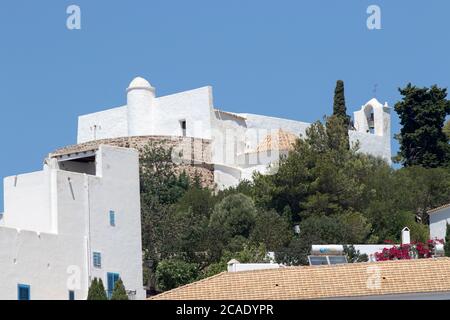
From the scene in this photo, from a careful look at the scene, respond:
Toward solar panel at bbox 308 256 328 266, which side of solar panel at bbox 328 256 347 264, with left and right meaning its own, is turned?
right

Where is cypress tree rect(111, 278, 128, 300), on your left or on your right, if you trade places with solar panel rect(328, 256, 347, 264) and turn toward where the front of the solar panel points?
on your right

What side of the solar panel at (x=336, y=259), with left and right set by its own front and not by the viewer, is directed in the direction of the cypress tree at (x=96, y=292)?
right

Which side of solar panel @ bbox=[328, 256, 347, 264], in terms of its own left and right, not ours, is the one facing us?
front

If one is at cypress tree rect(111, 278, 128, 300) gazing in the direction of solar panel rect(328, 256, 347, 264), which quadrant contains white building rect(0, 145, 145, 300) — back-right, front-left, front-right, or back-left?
back-left

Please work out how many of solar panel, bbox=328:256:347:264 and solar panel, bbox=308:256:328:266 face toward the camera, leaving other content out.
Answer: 2

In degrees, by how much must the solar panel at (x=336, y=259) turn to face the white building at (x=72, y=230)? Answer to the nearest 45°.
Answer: approximately 135° to its right

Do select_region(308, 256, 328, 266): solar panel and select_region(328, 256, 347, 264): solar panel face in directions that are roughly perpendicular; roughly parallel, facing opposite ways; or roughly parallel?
roughly parallel

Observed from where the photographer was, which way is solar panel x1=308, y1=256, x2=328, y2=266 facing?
facing the viewer
